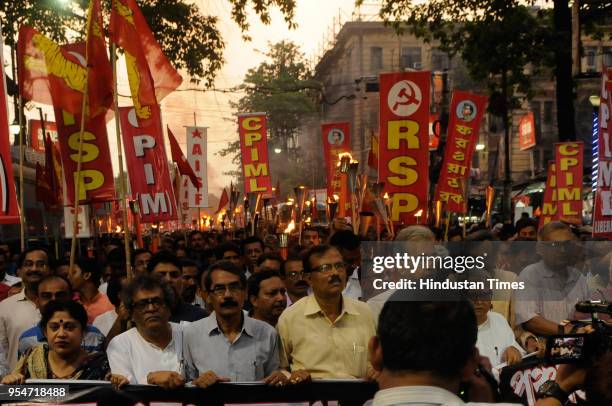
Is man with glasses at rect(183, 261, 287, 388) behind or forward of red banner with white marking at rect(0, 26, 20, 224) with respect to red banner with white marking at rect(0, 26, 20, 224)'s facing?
forward

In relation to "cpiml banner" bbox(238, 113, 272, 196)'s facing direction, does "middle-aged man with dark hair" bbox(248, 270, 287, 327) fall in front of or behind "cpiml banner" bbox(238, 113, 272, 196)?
in front

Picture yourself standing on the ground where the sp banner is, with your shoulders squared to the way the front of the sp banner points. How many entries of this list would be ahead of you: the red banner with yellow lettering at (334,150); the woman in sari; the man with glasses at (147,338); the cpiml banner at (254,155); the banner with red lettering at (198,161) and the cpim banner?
2

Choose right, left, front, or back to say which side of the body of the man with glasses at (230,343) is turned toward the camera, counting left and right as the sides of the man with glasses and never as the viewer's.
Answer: front

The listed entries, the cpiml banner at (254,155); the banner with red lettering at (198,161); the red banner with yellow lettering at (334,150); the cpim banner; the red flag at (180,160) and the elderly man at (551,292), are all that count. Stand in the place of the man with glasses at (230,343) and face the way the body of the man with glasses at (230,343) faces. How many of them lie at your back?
5

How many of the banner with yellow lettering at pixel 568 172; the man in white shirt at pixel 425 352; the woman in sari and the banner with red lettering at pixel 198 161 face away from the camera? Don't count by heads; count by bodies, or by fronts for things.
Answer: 1

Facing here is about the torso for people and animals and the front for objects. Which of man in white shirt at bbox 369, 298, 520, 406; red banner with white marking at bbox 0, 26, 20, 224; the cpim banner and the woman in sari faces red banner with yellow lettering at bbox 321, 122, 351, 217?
the man in white shirt

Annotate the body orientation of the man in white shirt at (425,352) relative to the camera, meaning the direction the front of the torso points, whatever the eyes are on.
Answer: away from the camera

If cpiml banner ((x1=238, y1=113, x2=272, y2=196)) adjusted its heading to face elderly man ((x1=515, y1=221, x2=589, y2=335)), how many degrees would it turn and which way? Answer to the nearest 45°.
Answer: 0° — it already faces them

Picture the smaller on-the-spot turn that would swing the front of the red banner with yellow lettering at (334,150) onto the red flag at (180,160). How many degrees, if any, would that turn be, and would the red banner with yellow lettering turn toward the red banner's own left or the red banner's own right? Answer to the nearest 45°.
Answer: approximately 45° to the red banner's own right

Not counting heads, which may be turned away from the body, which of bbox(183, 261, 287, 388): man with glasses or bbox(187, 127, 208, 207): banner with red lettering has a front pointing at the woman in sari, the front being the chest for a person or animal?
the banner with red lettering
